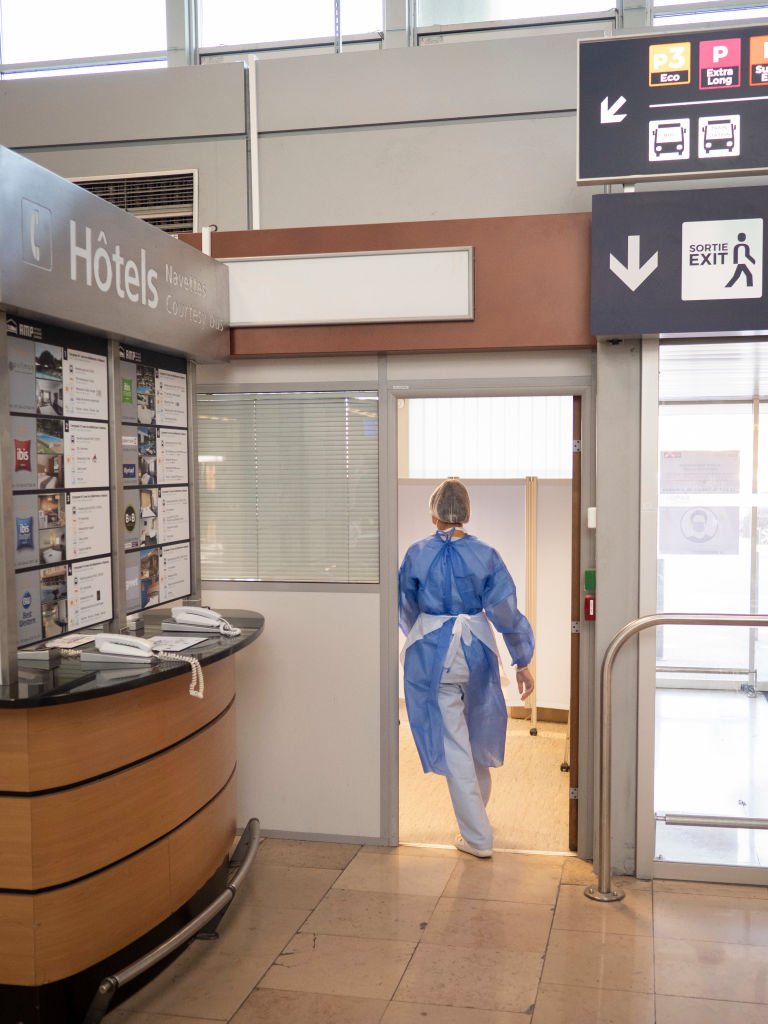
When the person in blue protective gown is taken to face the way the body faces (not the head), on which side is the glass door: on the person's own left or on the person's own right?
on the person's own right

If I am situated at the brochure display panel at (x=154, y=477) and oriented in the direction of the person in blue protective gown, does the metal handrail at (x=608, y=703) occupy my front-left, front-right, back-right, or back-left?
front-right

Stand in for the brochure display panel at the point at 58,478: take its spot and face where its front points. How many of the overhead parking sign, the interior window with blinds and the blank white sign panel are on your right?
0

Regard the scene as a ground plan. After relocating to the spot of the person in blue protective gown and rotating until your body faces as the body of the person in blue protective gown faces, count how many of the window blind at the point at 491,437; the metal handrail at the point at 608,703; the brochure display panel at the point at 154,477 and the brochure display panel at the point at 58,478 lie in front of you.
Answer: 1

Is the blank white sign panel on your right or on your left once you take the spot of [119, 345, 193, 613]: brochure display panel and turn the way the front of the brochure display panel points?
on your left

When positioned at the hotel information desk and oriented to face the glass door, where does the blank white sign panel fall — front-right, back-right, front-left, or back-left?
front-left

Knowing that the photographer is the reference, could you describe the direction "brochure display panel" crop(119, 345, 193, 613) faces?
facing the viewer and to the right of the viewer

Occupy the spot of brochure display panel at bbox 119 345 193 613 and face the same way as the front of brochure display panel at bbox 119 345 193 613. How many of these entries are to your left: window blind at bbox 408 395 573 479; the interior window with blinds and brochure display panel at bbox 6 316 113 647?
2

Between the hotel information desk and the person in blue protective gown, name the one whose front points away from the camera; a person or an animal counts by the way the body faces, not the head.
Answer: the person in blue protective gown

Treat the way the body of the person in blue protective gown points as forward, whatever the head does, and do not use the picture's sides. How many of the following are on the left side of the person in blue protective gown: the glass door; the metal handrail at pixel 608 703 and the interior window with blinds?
1

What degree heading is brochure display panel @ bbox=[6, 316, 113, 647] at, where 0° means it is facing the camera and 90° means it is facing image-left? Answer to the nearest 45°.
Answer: approximately 315°

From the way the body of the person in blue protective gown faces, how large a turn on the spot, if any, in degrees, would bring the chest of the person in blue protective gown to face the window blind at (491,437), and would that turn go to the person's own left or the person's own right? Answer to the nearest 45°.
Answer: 0° — they already face it

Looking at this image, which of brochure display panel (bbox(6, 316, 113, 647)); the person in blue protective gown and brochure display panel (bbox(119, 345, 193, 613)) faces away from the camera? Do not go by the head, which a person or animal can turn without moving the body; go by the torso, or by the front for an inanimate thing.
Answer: the person in blue protective gown

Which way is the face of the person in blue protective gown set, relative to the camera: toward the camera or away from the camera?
away from the camera

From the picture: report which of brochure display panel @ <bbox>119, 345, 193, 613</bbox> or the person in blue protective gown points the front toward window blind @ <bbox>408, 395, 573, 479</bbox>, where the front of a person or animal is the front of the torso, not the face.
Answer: the person in blue protective gown

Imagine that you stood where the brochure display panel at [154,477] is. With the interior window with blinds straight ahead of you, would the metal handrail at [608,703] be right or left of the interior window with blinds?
right

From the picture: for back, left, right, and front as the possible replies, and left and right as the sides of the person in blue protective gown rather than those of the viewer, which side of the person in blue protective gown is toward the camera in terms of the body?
back

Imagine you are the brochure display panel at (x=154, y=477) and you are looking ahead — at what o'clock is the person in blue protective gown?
The person in blue protective gown is roughly at 10 o'clock from the brochure display panel.
